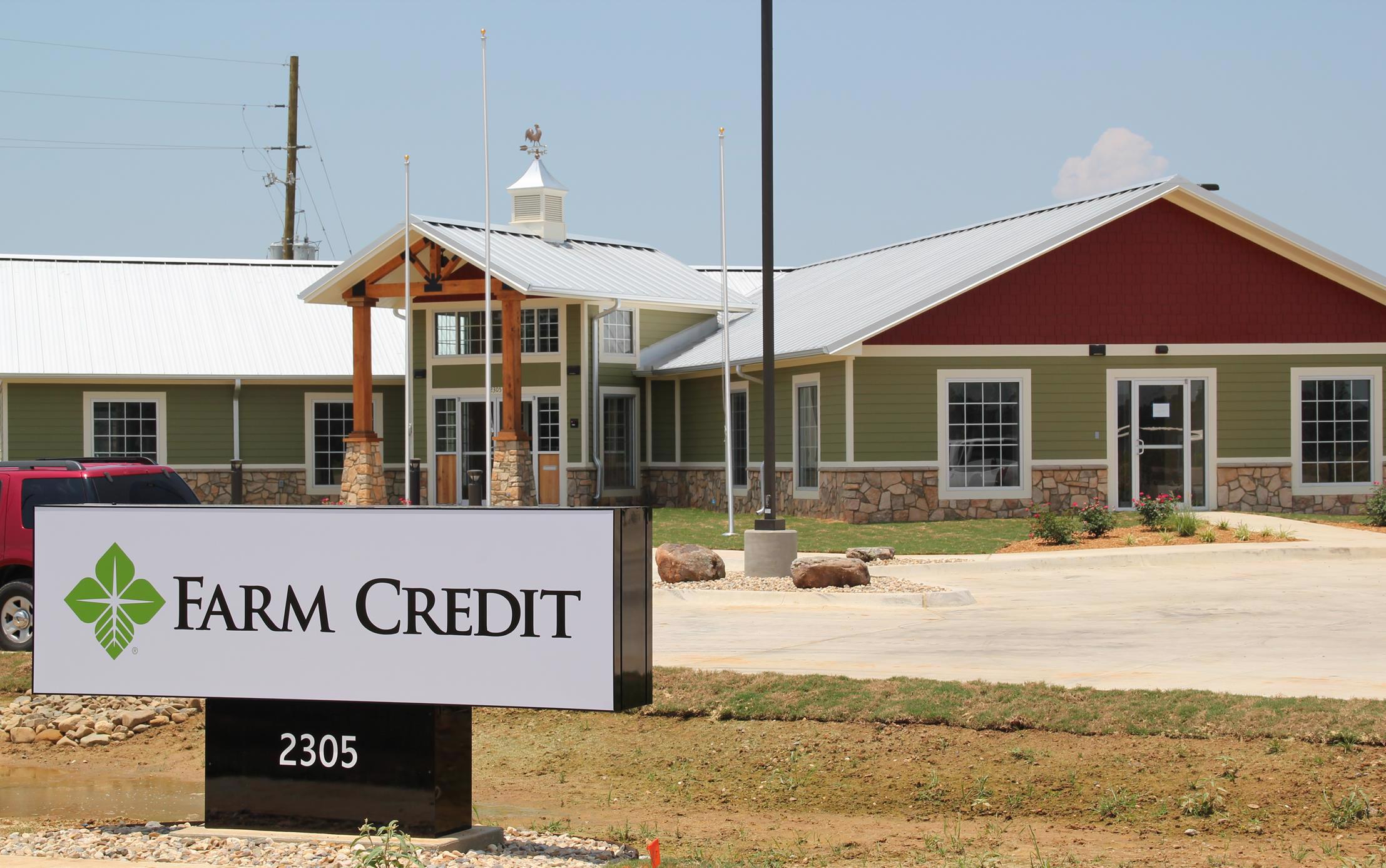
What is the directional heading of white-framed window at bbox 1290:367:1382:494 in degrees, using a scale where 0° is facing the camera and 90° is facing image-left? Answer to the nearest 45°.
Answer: approximately 0°

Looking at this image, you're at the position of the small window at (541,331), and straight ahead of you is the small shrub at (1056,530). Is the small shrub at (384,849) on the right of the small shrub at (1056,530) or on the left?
right

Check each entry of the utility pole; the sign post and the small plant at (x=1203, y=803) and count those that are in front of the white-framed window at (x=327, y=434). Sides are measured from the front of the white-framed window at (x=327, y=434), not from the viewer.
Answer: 2

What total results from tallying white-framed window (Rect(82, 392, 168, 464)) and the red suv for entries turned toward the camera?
1

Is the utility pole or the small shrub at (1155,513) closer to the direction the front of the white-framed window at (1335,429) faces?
the small shrub

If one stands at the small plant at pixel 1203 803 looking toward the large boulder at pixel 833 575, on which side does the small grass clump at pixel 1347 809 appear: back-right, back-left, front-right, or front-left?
back-right

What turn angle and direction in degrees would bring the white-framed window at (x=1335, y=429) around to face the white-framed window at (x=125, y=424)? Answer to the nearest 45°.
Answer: approximately 90° to its right

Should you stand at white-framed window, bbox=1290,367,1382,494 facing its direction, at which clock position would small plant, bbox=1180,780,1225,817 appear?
The small plant is roughly at 12 o'clock from the white-framed window.

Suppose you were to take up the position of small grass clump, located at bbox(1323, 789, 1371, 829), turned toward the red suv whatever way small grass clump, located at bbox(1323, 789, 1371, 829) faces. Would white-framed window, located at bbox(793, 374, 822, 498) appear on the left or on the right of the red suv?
right

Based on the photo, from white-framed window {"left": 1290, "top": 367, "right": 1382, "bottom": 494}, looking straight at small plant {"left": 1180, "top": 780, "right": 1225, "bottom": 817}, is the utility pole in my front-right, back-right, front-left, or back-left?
back-right
